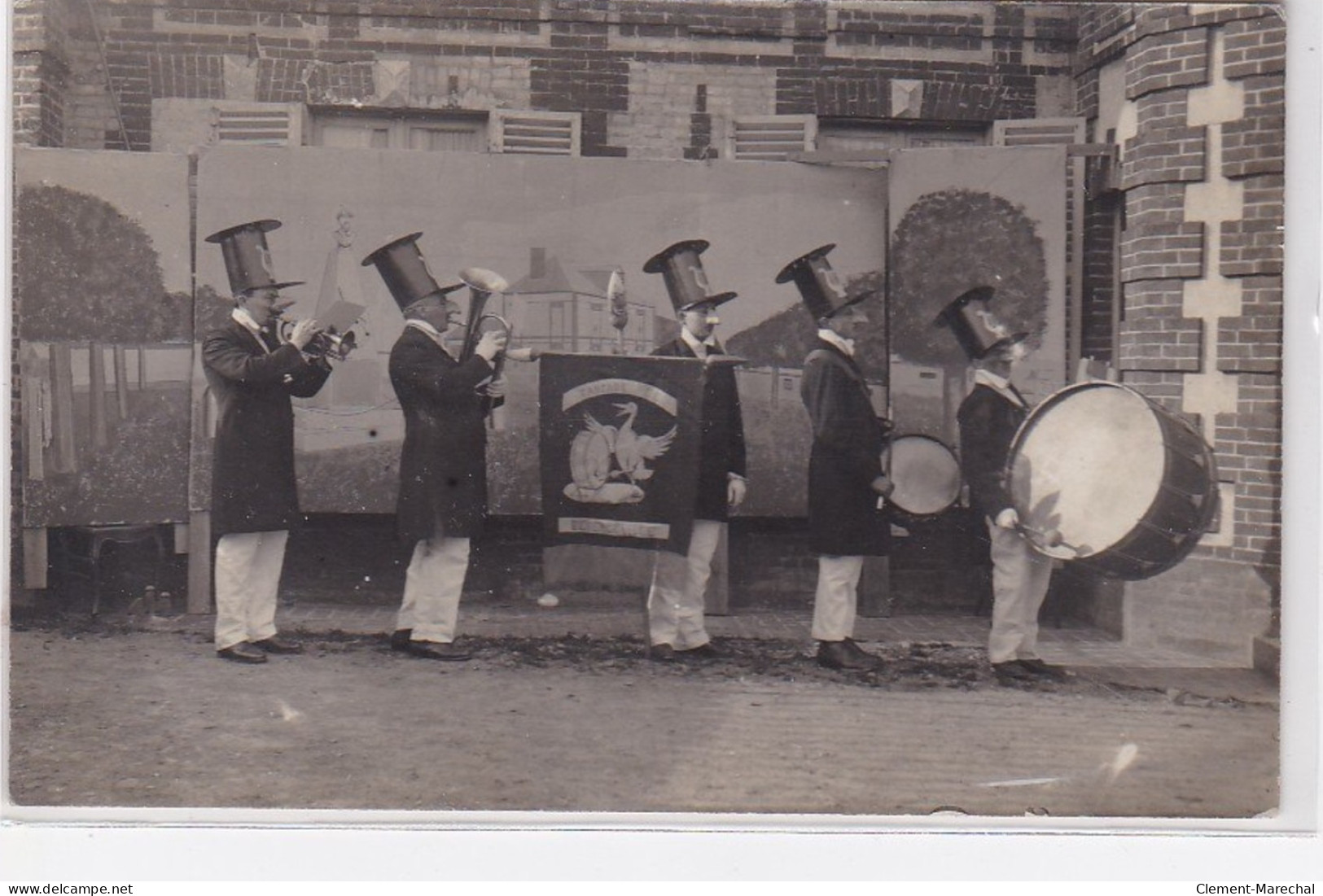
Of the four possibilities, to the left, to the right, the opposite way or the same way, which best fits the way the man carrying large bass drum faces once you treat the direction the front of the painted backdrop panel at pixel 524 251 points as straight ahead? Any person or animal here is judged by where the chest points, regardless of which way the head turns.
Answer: to the left

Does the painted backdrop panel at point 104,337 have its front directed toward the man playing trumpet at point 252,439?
no

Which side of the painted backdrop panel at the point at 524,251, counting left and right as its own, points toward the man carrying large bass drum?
left

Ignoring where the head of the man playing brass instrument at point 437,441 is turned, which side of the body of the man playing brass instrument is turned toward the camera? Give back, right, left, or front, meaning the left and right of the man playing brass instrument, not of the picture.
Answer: right

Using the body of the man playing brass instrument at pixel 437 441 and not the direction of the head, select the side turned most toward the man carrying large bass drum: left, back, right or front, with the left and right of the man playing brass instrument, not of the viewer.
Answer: front

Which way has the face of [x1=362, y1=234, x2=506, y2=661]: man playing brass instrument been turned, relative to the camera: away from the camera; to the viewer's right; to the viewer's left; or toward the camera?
to the viewer's right

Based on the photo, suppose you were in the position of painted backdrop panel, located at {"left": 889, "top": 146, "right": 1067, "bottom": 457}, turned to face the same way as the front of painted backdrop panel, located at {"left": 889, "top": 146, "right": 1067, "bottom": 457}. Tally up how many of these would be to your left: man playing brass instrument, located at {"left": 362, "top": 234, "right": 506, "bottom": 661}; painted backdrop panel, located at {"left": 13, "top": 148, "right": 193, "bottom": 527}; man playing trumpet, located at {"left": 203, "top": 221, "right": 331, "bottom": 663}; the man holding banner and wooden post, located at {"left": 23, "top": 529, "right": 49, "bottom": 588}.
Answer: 0

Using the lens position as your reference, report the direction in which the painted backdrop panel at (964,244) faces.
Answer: facing the viewer

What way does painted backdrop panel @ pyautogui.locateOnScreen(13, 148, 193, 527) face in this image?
toward the camera

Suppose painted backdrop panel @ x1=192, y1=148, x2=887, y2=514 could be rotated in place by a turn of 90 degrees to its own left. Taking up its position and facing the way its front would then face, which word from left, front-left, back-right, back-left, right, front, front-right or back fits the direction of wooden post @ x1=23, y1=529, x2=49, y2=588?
back

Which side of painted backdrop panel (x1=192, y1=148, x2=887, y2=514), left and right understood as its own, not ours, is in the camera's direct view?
front

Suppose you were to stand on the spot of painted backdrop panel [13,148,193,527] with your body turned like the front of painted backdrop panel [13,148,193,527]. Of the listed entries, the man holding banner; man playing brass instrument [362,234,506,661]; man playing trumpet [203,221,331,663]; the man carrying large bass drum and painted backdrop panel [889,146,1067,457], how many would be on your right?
0

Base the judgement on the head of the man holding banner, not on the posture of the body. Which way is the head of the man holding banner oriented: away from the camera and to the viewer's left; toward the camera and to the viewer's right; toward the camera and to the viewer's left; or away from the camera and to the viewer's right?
toward the camera and to the viewer's right

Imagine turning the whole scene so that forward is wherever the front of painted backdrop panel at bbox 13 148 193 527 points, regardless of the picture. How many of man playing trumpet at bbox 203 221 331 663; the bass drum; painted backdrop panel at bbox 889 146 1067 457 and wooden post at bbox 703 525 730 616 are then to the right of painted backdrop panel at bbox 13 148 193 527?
0

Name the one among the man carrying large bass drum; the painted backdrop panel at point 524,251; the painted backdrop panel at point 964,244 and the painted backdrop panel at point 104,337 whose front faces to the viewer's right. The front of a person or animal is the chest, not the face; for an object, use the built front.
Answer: the man carrying large bass drum

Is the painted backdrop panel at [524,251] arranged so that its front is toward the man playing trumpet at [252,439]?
no
